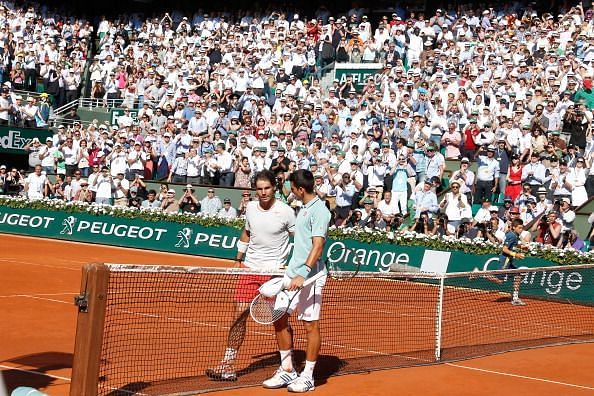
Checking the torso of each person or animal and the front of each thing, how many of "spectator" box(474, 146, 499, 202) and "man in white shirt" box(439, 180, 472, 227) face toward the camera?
2

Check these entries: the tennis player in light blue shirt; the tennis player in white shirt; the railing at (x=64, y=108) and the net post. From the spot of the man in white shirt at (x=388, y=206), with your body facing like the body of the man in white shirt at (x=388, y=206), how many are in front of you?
3

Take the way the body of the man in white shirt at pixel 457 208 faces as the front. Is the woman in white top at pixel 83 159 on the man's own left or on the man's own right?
on the man's own right

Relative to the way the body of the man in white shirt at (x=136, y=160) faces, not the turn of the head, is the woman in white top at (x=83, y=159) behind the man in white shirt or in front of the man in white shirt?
behind

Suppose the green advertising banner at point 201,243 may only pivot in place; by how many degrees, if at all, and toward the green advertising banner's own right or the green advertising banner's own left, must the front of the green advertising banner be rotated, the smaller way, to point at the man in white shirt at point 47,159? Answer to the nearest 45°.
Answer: approximately 135° to the green advertising banner's own right

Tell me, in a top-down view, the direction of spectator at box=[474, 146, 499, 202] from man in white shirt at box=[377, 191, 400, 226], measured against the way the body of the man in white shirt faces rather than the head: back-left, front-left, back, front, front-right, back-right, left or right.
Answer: left

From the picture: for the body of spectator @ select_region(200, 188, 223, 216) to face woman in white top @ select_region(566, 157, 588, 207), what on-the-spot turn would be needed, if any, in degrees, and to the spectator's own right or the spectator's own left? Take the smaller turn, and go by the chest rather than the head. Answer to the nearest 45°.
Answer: approximately 45° to the spectator's own left

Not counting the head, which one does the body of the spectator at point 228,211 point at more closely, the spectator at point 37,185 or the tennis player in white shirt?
the tennis player in white shirt
